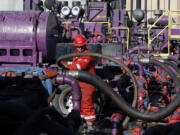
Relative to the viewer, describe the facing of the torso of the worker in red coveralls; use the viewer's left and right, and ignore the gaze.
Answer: facing the viewer and to the left of the viewer

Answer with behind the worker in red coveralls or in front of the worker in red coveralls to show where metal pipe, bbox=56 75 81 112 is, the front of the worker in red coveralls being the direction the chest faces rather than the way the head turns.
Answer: in front

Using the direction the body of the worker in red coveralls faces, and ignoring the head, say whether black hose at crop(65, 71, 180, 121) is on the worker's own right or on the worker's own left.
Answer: on the worker's own left
